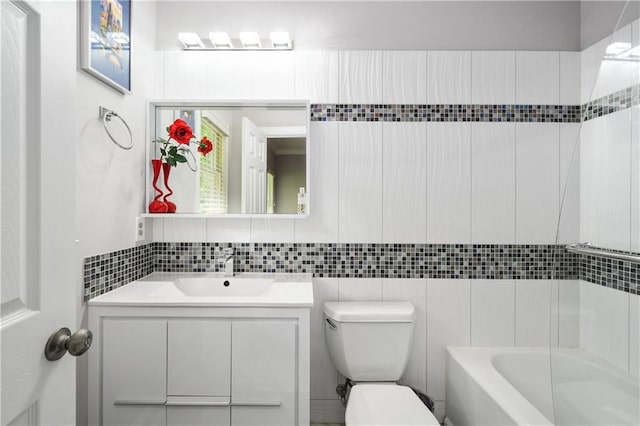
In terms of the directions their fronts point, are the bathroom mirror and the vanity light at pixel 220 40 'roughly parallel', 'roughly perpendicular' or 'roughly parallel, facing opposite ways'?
roughly parallel

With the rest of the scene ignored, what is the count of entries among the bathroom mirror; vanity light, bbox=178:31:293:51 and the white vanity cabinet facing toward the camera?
3

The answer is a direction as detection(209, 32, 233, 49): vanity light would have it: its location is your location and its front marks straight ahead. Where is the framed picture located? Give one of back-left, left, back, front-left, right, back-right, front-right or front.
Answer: front-right

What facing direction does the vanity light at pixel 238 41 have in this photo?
toward the camera

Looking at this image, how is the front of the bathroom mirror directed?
toward the camera

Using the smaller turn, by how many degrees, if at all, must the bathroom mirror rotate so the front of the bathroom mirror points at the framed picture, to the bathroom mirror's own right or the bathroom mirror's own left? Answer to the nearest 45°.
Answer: approximately 45° to the bathroom mirror's own right

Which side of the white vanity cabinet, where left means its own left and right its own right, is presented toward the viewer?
front

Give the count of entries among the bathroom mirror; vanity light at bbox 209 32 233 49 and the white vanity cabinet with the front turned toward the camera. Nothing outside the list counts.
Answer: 3
